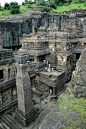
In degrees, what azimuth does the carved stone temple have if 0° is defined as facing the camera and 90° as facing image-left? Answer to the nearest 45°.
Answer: approximately 45°
